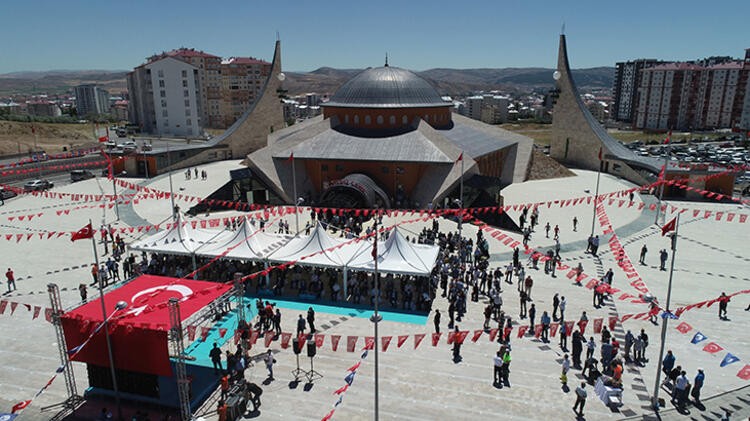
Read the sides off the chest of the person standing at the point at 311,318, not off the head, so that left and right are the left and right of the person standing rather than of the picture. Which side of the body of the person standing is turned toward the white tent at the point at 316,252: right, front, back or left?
front

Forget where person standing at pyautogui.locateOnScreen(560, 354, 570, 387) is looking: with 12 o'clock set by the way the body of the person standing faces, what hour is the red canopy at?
The red canopy is roughly at 8 o'clock from the person standing.

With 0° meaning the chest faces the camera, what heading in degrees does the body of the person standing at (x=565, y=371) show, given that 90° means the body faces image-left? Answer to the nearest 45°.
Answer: approximately 180°

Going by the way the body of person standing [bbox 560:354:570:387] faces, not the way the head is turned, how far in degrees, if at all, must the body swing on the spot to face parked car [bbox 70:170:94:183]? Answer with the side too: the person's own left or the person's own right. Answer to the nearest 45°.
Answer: approximately 45° to the person's own left

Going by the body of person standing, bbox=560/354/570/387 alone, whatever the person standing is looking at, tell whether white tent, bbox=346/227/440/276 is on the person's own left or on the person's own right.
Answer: on the person's own left

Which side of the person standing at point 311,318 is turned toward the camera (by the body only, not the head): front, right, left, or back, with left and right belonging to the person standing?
back

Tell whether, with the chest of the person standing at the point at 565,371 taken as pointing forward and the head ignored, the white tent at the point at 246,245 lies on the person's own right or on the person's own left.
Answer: on the person's own left

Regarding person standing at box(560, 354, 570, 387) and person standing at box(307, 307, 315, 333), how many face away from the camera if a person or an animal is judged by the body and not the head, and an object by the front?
2

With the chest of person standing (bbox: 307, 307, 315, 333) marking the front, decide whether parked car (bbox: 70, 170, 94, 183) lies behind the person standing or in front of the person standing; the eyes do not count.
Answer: in front

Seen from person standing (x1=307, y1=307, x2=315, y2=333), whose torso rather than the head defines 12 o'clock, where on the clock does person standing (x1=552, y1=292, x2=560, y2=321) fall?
person standing (x1=552, y1=292, x2=560, y2=321) is roughly at 3 o'clock from person standing (x1=307, y1=307, x2=315, y2=333).
